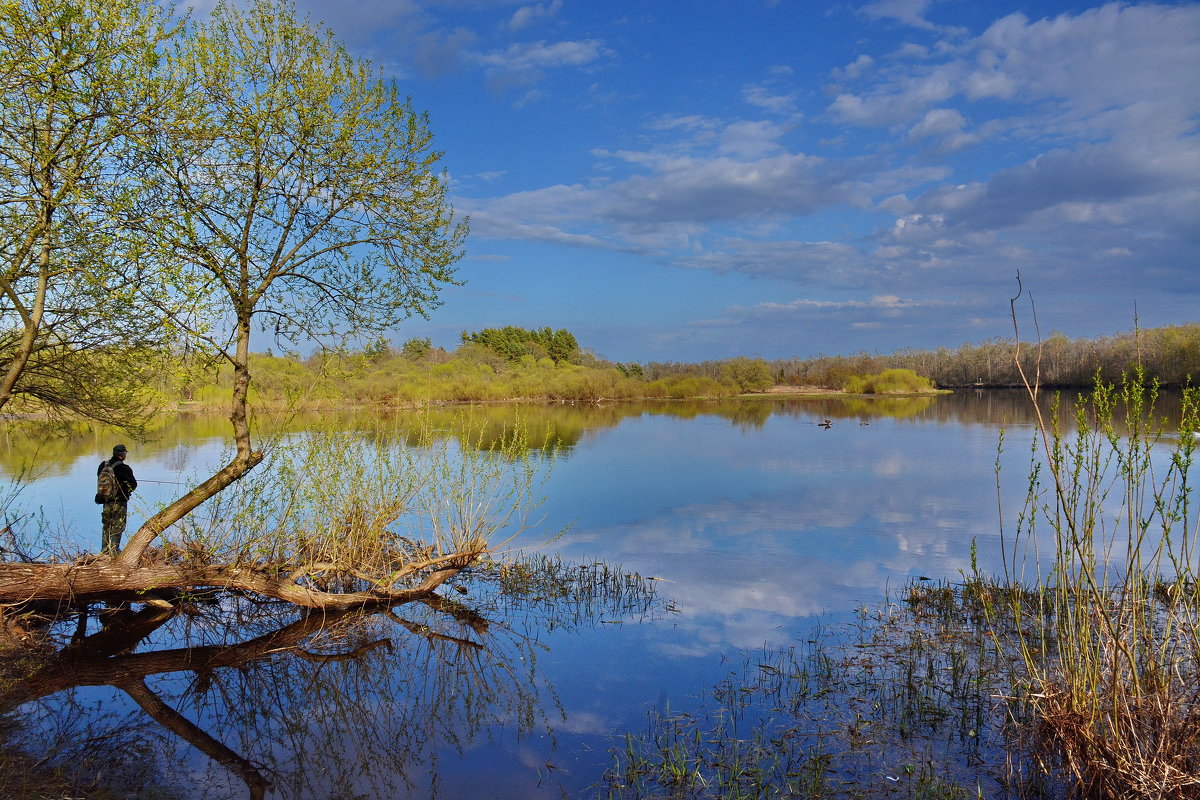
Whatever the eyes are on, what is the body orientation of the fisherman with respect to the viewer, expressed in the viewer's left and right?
facing away from the viewer and to the right of the viewer
